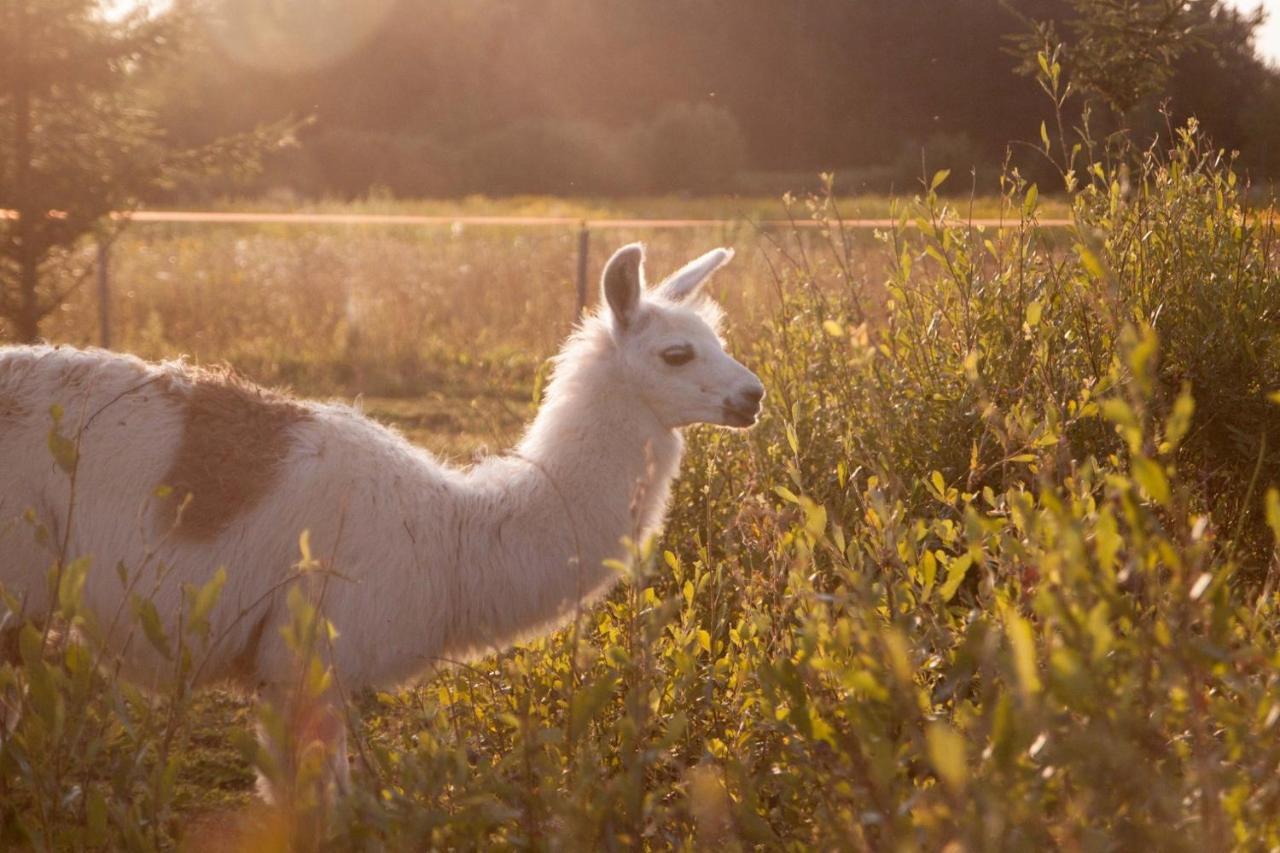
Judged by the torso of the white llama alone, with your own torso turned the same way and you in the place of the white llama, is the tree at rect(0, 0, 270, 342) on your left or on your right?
on your left

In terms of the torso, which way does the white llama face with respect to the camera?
to the viewer's right
